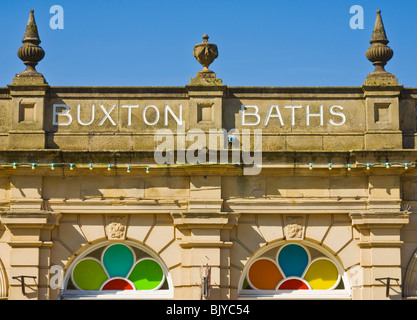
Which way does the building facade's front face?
toward the camera
